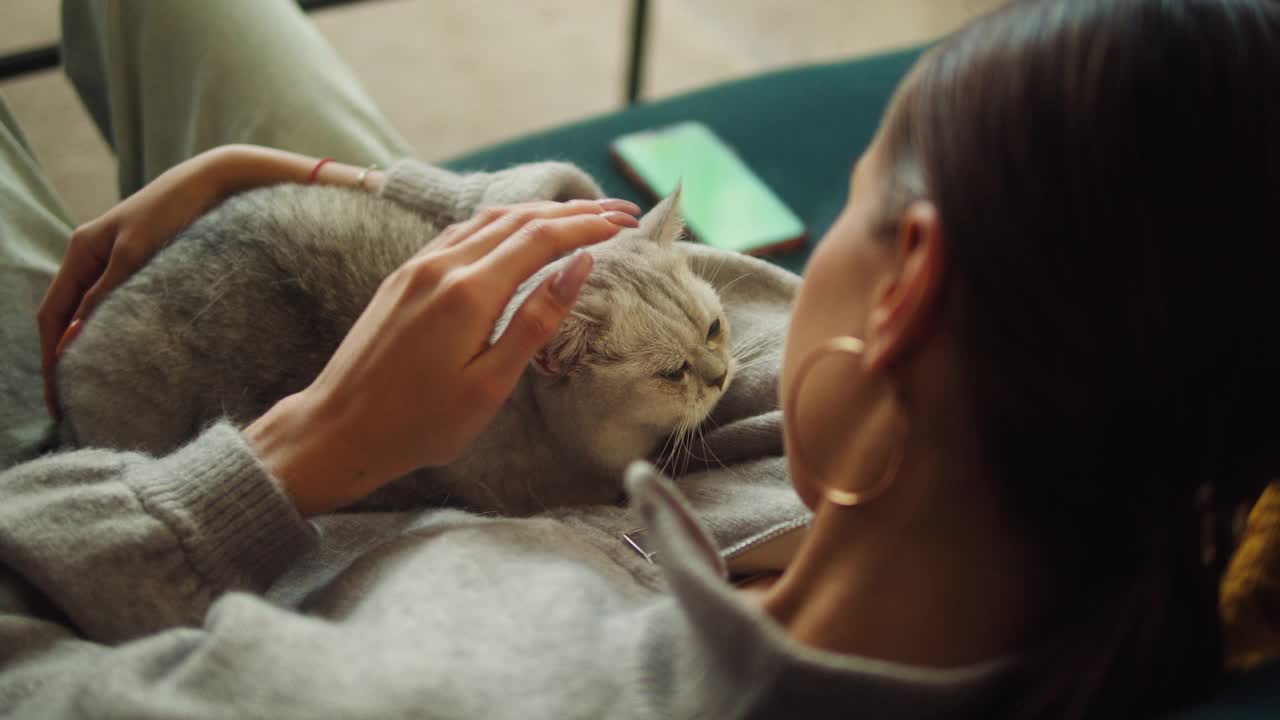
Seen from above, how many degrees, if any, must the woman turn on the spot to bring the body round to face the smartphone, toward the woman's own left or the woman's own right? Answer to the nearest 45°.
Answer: approximately 45° to the woman's own right

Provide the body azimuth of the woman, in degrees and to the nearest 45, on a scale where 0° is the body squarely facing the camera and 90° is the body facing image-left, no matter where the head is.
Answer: approximately 135°

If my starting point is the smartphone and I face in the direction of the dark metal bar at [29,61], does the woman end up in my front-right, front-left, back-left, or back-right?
back-left

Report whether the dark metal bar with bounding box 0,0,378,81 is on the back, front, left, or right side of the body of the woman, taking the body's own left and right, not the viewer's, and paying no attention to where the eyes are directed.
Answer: front
